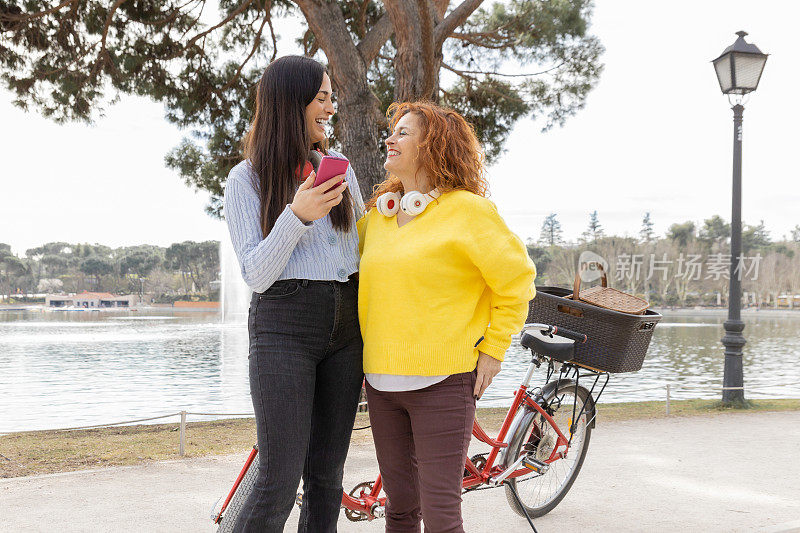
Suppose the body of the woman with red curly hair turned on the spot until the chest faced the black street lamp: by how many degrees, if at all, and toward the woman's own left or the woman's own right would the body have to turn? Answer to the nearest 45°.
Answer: approximately 180°

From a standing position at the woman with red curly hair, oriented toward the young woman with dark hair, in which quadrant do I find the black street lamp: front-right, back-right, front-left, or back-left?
back-right

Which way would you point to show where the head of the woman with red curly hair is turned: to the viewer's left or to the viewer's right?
to the viewer's left

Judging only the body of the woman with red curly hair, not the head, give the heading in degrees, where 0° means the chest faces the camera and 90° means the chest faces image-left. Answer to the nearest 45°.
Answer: approximately 45°

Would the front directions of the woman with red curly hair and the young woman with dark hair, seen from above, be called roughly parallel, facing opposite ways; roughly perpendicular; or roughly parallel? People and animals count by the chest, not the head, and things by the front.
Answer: roughly perpendicular
